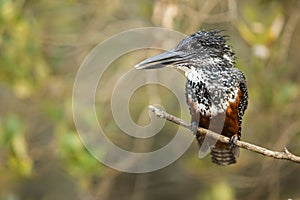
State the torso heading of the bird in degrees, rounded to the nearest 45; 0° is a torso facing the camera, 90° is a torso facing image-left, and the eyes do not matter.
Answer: approximately 45°
